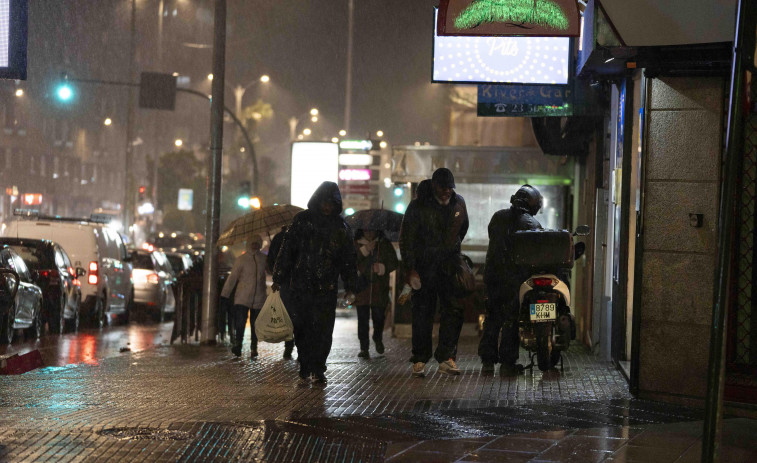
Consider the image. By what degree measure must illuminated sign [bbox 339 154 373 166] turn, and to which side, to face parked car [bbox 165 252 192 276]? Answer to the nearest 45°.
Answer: approximately 45° to its right

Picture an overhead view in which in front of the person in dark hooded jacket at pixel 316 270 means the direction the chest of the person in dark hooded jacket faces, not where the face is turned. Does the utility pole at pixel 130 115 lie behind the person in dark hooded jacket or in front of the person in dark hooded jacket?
behind

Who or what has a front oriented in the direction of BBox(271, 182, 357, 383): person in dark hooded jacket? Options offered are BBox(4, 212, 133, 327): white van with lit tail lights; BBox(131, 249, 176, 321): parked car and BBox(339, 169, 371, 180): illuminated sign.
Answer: the illuminated sign

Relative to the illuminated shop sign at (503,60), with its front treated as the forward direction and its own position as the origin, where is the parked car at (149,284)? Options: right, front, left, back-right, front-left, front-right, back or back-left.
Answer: back-right
